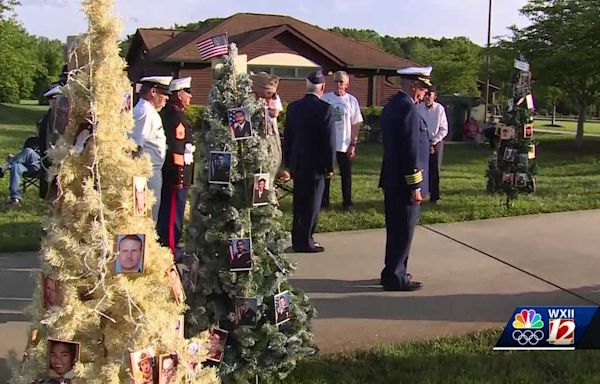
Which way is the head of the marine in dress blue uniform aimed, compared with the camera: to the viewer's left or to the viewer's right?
to the viewer's right

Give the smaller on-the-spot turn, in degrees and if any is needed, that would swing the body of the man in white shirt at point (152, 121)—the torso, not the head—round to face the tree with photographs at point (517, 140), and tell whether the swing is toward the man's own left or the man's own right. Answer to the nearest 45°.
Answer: approximately 45° to the man's own left

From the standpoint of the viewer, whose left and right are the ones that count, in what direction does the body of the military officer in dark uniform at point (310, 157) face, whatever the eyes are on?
facing away from the viewer and to the right of the viewer

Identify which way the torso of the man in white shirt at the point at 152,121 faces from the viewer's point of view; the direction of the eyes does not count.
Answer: to the viewer's right

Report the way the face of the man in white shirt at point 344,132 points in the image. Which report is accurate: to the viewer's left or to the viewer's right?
to the viewer's left

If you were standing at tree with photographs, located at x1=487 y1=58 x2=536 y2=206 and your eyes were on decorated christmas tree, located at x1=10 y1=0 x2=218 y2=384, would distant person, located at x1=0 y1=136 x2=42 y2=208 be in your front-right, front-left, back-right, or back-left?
front-right

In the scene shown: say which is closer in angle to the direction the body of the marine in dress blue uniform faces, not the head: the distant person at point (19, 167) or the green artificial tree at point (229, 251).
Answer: the green artificial tree
